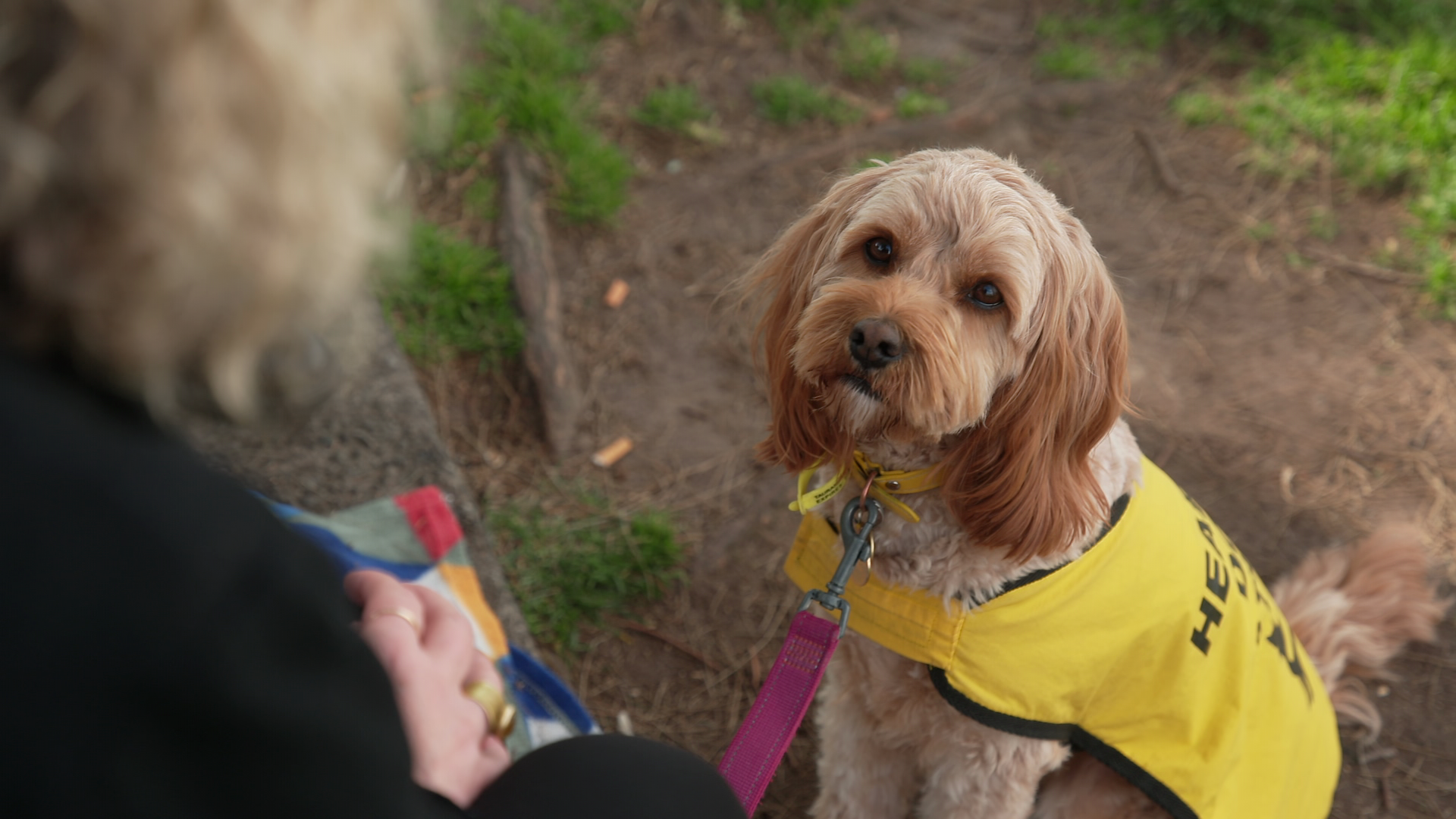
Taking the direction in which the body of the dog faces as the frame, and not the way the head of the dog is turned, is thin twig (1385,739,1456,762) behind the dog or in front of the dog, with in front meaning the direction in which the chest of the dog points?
behind

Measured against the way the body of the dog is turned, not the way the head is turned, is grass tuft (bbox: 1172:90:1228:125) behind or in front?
behind

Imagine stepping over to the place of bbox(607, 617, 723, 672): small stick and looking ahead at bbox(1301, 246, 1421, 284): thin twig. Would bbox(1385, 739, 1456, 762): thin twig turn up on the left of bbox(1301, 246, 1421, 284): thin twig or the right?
right

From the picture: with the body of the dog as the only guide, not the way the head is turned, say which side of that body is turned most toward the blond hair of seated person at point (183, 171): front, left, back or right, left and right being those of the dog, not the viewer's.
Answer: front

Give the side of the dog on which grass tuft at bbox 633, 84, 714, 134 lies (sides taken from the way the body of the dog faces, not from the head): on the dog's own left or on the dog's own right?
on the dog's own right

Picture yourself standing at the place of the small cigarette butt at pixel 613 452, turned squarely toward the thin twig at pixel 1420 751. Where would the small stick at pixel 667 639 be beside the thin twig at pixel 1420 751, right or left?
right

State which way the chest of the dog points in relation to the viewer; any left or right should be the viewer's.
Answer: facing the viewer and to the left of the viewer

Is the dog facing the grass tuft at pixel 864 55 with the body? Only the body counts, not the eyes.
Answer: no
